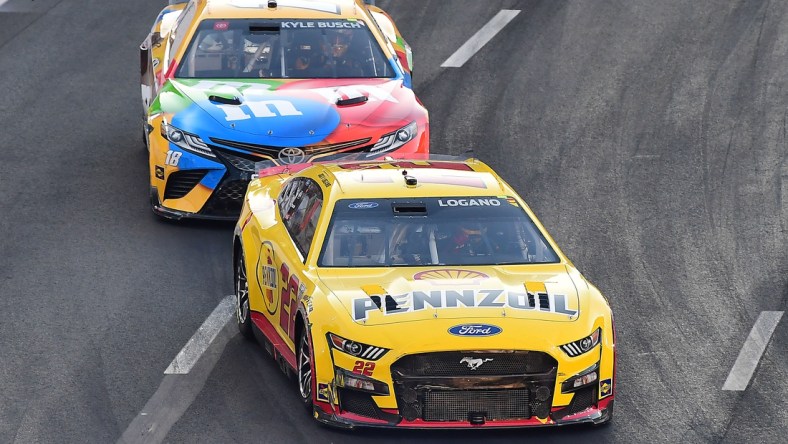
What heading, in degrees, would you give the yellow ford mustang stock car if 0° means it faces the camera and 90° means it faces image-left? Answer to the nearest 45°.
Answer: approximately 0°

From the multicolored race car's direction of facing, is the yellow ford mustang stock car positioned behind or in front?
in front

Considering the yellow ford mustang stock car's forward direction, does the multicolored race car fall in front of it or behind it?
behind

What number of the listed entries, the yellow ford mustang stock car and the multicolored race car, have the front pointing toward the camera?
2
